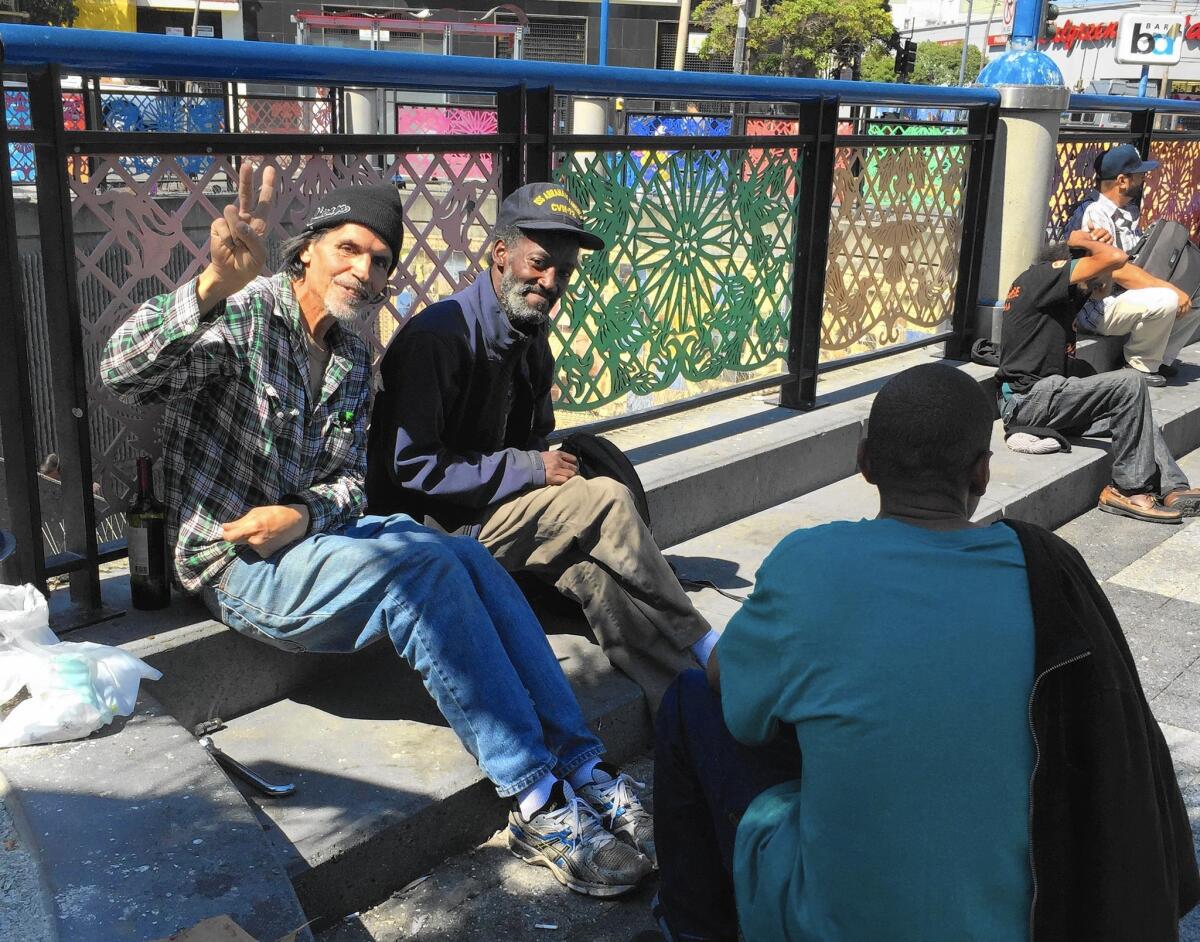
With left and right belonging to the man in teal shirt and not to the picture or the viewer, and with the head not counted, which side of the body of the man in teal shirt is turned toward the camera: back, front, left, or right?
back

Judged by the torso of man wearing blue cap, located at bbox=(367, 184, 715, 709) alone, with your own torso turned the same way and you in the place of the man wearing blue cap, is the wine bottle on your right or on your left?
on your right

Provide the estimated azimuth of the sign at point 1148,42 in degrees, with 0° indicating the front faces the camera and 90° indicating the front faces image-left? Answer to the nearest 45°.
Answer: approximately 0°

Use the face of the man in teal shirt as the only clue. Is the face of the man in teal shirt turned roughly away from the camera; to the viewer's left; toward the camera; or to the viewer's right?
away from the camera

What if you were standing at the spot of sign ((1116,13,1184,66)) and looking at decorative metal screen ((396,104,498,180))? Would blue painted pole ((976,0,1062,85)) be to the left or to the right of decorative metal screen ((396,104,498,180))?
left

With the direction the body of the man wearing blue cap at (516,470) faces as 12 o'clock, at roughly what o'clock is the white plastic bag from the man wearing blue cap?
The white plastic bag is roughly at 3 o'clock from the man wearing blue cap.

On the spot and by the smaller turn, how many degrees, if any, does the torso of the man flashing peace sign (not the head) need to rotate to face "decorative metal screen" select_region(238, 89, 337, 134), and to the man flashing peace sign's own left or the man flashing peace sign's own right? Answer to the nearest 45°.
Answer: approximately 135° to the man flashing peace sign's own left

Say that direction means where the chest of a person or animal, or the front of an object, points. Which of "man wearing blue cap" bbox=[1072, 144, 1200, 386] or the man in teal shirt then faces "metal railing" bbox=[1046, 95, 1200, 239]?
the man in teal shirt
